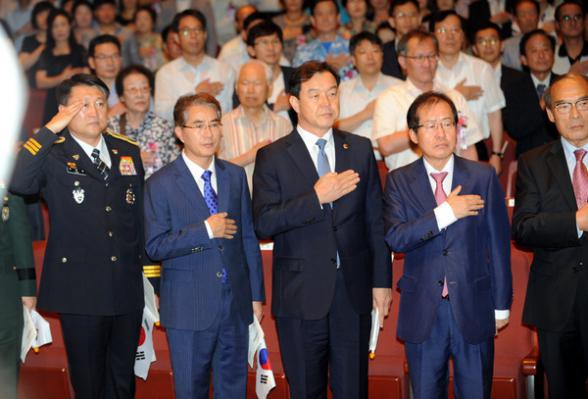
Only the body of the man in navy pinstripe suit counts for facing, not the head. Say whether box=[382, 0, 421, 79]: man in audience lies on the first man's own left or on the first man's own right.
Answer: on the first man's own left

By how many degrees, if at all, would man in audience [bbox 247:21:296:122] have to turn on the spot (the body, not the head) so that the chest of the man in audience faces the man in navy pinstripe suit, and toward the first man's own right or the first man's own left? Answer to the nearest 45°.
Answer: approximately 45° to the first man's own right

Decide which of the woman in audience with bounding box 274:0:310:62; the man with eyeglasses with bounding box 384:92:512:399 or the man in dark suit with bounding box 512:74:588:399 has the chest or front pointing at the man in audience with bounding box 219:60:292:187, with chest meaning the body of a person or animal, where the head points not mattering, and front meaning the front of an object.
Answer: the woman in audience

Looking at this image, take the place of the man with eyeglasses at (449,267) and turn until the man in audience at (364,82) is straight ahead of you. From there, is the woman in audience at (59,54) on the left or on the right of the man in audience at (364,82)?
left

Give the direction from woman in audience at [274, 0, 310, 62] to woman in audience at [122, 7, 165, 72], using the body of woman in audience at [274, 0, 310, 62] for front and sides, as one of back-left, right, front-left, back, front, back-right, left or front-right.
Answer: right

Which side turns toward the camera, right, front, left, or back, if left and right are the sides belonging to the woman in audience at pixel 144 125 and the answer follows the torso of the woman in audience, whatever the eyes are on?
front

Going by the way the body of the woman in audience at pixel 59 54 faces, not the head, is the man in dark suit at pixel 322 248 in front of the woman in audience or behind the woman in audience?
in front

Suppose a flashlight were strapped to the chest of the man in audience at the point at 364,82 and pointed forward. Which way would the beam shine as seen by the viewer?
toward the camera

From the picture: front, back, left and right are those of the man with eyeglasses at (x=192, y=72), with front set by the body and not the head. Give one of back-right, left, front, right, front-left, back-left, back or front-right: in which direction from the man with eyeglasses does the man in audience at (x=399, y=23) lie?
left

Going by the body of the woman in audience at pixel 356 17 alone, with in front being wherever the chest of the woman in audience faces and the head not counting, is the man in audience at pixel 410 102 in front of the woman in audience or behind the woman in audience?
in front

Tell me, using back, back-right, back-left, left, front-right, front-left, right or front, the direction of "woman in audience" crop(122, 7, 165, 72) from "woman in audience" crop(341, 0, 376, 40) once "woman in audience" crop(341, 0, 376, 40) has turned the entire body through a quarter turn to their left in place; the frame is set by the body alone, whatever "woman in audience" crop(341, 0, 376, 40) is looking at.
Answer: back

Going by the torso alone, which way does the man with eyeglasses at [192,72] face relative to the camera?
toward the camera

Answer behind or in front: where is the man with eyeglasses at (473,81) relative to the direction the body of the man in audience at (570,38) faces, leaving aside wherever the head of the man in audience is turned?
in front

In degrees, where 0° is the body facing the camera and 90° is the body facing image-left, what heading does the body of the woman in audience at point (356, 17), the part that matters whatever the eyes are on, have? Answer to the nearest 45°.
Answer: approximately 0°
